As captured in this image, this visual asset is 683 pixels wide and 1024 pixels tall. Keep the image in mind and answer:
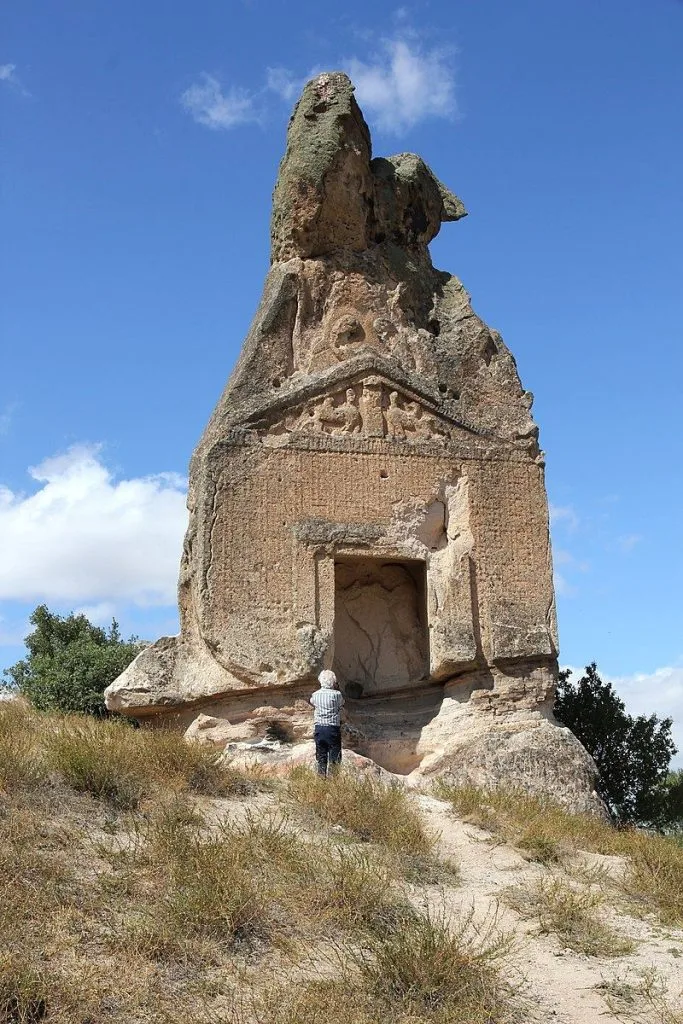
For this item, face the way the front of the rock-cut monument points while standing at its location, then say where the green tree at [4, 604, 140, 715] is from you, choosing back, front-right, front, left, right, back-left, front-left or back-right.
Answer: back-right

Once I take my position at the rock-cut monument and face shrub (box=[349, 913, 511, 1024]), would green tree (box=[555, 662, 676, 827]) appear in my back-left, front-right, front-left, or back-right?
back-left

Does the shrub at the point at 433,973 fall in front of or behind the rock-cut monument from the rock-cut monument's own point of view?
in front

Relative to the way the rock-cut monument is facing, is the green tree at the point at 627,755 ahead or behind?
behind

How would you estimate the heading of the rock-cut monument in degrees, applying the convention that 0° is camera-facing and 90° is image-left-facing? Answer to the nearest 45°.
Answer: approximately 0°

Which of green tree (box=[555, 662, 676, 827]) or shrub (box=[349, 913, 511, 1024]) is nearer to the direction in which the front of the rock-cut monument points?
the shrub

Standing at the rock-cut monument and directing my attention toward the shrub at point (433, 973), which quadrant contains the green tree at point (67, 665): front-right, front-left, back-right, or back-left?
back-right

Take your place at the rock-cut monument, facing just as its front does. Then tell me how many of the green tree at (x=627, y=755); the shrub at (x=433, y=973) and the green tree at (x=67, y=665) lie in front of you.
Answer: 1
